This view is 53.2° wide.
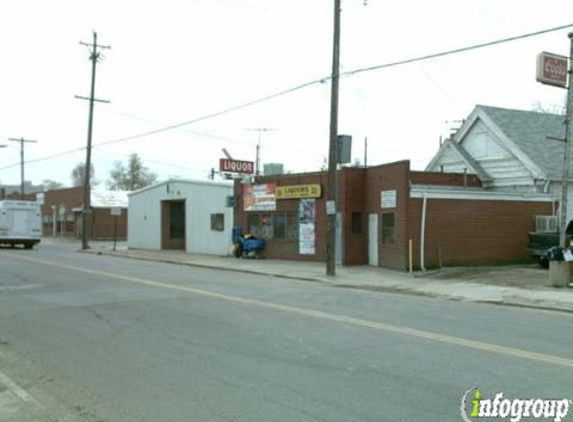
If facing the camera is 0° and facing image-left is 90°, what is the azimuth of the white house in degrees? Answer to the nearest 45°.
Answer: approximately 45°

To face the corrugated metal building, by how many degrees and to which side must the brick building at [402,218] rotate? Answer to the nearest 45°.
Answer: approximately 90° to its right

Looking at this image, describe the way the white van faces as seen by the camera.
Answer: facing away from the viewer

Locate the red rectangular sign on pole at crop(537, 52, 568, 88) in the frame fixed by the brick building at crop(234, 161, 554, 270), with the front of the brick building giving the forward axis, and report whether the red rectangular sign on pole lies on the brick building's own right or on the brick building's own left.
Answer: on the brick building's own left

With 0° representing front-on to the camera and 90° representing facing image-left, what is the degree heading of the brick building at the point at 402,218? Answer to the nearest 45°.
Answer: approximately 45°
